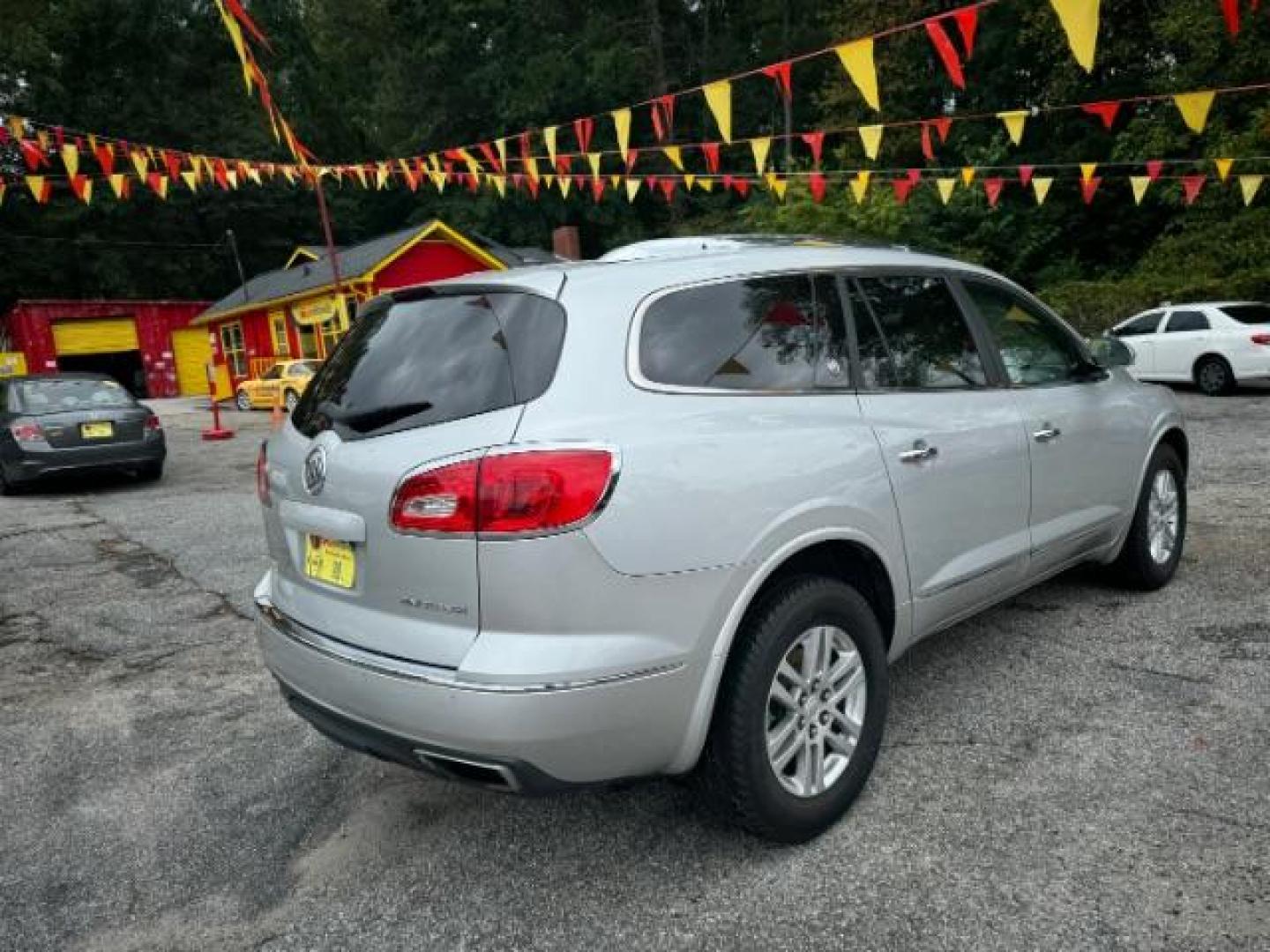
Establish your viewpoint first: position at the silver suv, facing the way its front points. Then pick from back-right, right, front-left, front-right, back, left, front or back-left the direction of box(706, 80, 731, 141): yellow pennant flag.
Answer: front-left

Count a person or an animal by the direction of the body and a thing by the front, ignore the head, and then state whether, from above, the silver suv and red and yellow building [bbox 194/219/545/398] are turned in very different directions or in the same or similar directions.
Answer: very different directions

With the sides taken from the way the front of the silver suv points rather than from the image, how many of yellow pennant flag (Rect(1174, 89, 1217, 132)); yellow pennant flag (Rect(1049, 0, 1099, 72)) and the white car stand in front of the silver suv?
3

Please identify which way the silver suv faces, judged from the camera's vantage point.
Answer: facing away from the viewer and to the right of the viewer

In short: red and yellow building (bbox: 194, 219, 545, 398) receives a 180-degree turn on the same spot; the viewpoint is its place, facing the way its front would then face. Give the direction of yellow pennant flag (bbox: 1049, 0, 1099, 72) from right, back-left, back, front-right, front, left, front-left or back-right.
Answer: back-right

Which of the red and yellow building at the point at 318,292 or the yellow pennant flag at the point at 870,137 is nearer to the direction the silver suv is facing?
the yellow pennant flag

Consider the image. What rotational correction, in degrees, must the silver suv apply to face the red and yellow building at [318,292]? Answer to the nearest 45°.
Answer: approximately 90° to its left

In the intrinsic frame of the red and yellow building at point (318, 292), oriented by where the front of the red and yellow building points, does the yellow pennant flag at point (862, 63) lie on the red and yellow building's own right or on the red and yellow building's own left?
on the red and yellow building's own left

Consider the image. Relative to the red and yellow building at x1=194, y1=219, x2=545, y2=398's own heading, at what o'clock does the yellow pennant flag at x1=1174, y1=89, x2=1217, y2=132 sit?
The yellow pennant flag is roughly at 10 o'clock from the red and yellow building.

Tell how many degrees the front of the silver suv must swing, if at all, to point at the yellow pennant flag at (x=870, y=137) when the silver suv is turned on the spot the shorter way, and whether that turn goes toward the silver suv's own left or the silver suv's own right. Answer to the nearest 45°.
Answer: approximately 45° to the silver suv's own left

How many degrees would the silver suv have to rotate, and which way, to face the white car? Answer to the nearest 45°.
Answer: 0° — it already faces it

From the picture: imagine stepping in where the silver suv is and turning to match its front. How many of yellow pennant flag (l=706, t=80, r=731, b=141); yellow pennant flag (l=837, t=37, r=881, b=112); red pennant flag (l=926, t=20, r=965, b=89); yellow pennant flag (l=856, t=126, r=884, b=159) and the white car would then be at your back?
0

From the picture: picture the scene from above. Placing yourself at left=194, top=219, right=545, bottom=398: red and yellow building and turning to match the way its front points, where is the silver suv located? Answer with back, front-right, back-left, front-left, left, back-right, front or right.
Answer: front-left

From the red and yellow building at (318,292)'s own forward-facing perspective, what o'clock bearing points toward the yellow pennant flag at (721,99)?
The yellow pennant flag is roughly at 10 o'clock from the red and yellow building.

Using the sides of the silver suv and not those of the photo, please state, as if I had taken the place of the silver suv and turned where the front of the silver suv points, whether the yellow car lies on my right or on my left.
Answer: on my left
